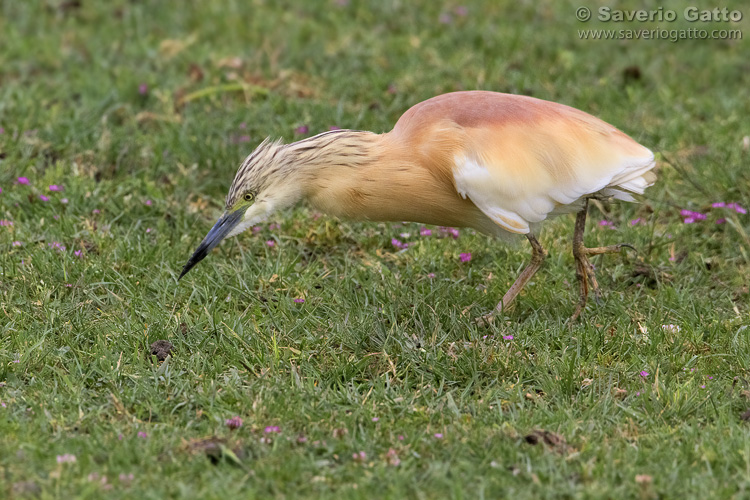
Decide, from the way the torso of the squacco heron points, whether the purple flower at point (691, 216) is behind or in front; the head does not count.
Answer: behind

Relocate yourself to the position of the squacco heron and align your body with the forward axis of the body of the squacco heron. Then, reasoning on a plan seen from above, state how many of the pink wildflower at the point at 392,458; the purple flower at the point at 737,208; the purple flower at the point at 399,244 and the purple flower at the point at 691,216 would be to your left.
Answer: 1

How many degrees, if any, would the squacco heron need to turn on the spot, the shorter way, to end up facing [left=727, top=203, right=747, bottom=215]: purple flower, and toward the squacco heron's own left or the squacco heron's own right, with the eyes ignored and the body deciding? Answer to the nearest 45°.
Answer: approximately 135° to the squacco heron's own right

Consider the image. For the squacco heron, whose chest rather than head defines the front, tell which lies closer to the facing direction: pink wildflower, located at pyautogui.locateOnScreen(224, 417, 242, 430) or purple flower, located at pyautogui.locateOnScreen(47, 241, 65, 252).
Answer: the purple flower

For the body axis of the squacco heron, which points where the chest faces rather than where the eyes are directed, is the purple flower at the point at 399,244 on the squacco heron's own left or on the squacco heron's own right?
on the squacco heron's own right

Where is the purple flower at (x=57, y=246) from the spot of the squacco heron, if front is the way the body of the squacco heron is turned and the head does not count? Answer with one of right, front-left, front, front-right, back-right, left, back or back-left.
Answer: front

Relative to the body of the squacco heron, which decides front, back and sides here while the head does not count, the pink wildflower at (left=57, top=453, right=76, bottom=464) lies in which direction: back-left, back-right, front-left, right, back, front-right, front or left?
front-left

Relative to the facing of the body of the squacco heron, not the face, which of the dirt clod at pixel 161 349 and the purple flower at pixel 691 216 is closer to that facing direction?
the dirt clod

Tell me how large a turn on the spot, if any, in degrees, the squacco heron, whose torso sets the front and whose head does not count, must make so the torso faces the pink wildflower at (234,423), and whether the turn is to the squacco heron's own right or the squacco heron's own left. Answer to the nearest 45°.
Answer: approximately 45° to the squacco heron's own left

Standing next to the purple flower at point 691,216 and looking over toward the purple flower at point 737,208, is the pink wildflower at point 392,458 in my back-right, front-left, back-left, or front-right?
back-right

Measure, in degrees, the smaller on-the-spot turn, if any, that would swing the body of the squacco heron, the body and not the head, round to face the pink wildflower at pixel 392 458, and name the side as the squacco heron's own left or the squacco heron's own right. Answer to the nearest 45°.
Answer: approximately 90° to the squacco heron's own left

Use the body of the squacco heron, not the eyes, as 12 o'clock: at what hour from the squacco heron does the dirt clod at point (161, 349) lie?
The dirt clod is roughly at 11 o'clock from the squacco heron.

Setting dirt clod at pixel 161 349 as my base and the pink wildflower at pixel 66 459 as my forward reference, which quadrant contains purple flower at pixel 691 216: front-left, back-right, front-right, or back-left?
back-left

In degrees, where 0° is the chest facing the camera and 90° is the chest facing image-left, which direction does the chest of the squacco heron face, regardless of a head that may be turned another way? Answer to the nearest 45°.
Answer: approximately 90°
